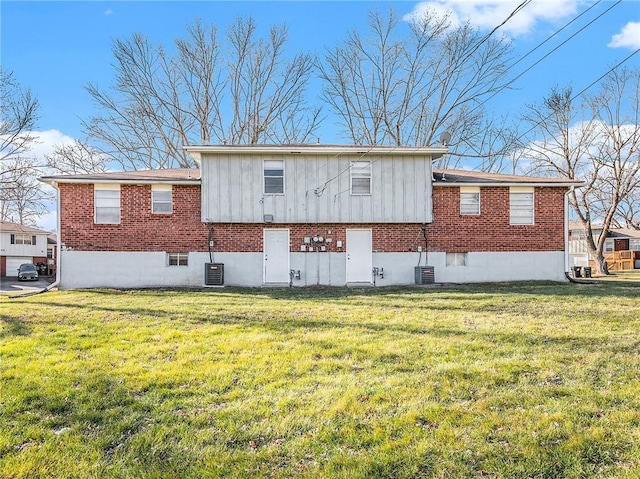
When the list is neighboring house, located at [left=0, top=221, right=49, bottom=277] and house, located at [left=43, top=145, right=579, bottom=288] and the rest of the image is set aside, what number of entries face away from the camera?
1

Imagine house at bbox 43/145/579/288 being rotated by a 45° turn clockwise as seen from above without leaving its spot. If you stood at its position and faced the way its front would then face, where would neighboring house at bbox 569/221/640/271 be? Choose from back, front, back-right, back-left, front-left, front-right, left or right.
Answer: front

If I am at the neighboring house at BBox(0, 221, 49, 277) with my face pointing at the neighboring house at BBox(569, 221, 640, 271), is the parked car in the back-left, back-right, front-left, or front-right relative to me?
front-right

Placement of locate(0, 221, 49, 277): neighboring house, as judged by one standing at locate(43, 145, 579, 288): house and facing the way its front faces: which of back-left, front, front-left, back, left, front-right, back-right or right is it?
front-left

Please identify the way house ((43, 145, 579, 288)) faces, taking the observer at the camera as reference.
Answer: facing away from the viewer

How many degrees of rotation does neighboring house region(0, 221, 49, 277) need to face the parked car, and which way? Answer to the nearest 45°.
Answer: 0° — it already faces it

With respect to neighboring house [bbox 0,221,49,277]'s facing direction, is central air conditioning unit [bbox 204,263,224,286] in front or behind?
in front

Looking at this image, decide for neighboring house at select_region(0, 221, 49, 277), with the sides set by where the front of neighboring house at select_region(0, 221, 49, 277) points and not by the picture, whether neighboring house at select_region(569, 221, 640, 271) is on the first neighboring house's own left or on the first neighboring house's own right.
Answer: on the first neighboring house's own left

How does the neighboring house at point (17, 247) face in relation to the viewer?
toward the camera

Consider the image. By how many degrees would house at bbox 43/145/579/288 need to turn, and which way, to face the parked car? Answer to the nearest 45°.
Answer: approximately 45° to its left

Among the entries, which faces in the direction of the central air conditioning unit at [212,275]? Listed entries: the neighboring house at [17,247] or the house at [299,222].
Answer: the neighboring house
